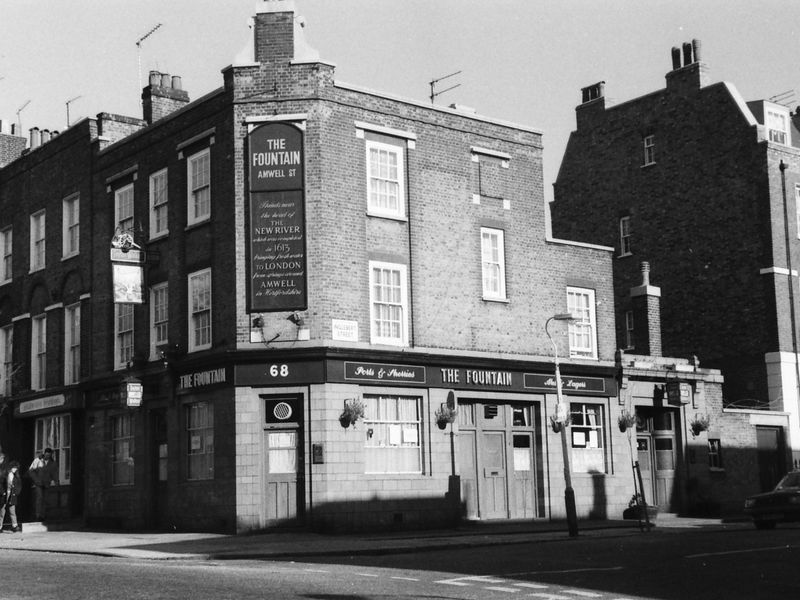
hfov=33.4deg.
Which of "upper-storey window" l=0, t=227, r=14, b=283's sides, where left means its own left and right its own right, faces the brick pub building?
left

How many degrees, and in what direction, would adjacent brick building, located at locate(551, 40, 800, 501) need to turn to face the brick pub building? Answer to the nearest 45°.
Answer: approximately 90° to its right

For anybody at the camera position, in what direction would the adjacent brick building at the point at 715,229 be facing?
facing the viewer and to the right of the viewer

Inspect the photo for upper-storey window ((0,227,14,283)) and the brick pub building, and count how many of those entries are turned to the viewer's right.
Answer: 0

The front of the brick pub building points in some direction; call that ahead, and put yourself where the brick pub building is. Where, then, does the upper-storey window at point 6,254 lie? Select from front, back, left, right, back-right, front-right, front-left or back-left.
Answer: back-right

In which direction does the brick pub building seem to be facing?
toward the camera

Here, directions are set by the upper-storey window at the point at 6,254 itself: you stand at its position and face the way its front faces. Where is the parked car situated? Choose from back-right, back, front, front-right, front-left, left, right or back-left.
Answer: left

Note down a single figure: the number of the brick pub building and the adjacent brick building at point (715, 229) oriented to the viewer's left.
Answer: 0

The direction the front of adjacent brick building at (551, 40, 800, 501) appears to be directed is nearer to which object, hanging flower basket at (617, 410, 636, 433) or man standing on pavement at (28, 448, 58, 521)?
the hanging flower basket
